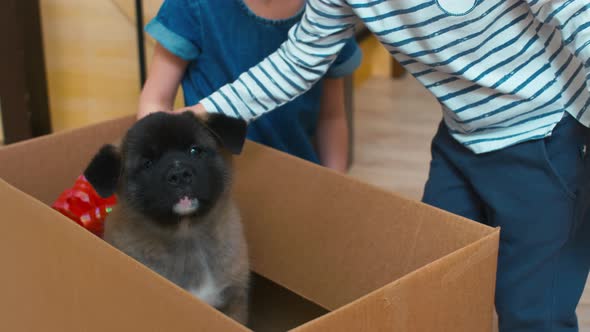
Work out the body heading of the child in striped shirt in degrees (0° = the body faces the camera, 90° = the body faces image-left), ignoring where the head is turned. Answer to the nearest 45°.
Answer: approximately 45°

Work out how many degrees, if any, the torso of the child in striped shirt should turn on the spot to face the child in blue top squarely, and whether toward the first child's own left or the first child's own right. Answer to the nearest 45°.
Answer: approximately 90° to the first child's own right
